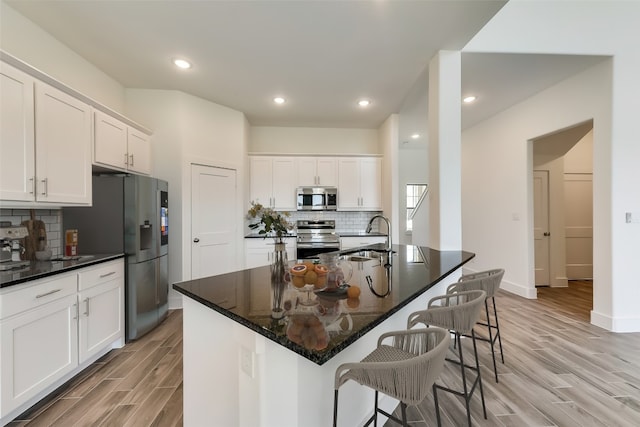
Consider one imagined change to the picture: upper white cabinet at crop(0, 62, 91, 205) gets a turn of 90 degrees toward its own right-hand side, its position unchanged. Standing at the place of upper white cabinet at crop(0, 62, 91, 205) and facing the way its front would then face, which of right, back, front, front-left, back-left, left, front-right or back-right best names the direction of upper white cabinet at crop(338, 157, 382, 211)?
back-left

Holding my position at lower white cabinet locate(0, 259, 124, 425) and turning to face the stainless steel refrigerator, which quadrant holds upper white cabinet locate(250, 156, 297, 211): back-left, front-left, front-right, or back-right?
front-right

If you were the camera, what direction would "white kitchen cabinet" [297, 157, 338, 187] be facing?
facing the viewer

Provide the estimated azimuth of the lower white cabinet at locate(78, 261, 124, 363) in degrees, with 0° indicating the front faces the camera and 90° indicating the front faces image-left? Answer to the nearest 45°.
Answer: approximately 315°

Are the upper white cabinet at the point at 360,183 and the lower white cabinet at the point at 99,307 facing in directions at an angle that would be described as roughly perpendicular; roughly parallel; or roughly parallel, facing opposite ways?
roughly perpendicular

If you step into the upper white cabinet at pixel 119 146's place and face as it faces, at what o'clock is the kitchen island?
The kitchen island is roughly at 1 o'clock from the upper white cabinet.

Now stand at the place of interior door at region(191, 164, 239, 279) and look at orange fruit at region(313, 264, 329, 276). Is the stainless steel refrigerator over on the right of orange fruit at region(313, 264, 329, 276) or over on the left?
right

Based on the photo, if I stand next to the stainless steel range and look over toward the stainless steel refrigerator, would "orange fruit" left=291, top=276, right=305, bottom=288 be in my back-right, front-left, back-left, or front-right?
front-left

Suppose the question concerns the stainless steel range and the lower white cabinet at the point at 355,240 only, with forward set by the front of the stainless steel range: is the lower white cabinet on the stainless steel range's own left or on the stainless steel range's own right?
on the stainless steel range's own left

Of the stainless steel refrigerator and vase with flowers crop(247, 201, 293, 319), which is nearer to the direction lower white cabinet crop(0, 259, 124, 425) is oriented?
the vase with flowers

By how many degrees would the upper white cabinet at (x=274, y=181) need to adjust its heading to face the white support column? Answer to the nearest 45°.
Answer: approximately 45° to its left

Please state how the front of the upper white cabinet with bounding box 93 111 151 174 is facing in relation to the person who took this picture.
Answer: facing the viewer and to the right of the viewer

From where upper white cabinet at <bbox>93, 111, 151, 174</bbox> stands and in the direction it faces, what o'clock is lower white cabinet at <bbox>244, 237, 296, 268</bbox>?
The lower white cabinet is roughly at 10 o'clock from the upper white cabinet.

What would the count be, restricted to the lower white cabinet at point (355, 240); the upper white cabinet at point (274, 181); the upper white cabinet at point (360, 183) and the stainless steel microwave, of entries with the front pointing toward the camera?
4

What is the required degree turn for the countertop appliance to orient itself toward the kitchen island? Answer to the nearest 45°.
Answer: approximately 45° to its right

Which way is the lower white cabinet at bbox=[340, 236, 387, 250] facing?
toward the camera
